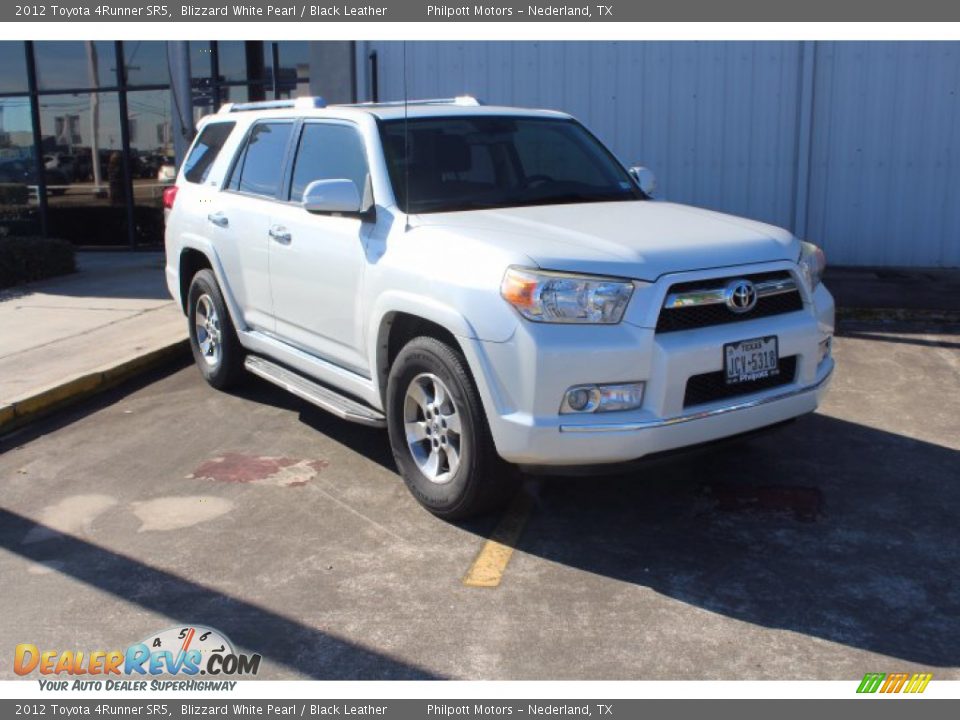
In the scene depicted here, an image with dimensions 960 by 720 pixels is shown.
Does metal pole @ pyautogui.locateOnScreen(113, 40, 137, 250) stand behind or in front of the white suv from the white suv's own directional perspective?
behind

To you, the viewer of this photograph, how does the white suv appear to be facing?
facing the viewer and to the right of the viewer

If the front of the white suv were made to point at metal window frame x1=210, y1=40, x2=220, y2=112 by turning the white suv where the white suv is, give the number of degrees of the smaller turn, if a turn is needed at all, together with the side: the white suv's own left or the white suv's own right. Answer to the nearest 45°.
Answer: approximately 135° to the white suv's own left

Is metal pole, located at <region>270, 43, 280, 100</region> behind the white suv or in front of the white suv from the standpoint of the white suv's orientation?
behind

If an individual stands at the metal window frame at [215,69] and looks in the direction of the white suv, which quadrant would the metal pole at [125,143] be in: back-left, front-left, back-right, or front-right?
back-right

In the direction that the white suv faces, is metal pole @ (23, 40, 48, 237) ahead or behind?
behind

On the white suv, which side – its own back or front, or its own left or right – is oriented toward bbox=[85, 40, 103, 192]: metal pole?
back
